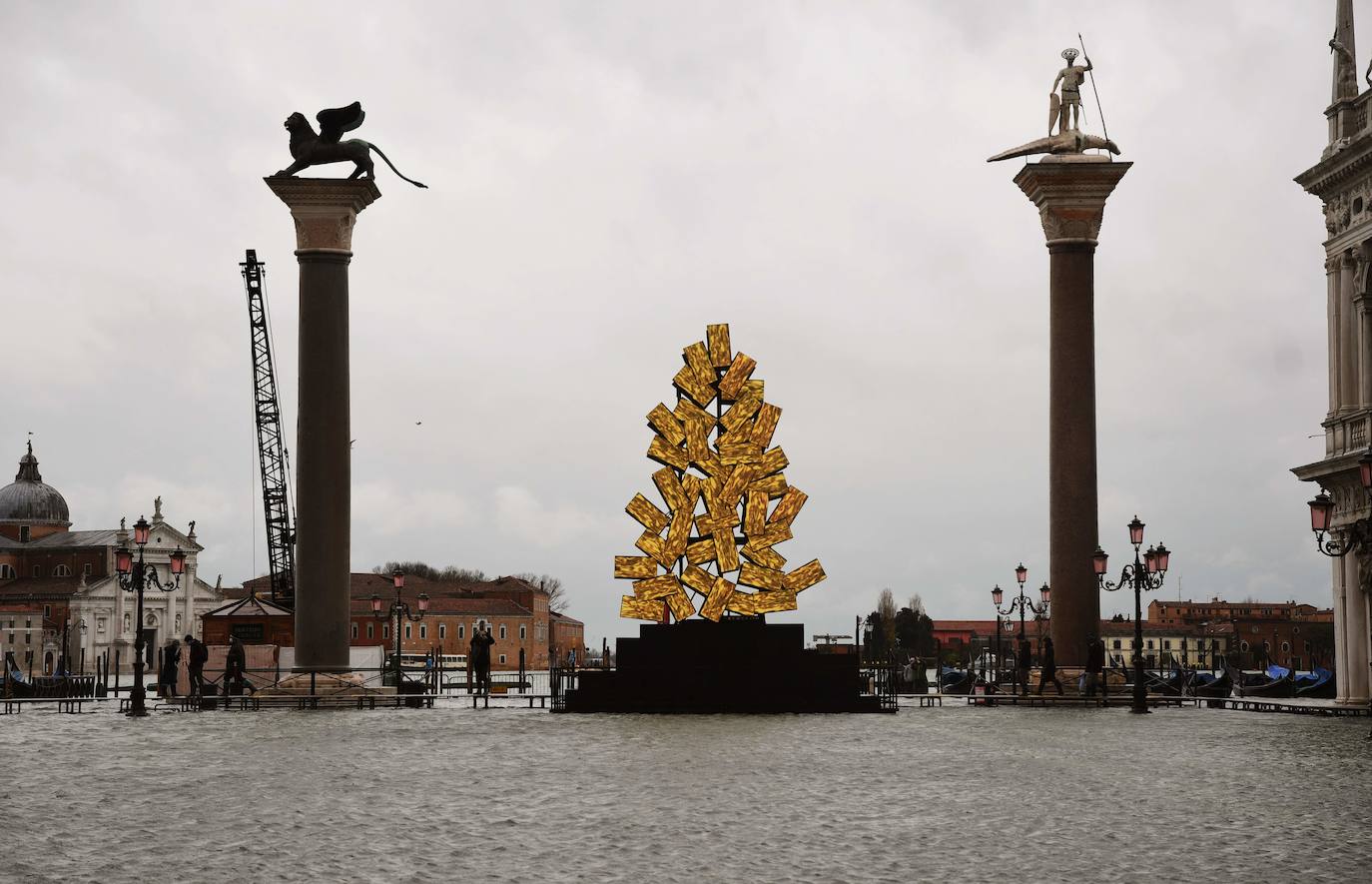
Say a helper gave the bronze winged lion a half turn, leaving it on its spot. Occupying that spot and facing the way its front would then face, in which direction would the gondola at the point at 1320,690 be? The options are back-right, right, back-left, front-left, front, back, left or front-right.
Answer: front

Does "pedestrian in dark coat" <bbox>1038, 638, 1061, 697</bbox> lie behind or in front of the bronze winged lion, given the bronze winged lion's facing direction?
behind

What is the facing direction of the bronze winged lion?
to the viewer's left

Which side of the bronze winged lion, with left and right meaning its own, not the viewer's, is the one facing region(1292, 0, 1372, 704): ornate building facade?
back
